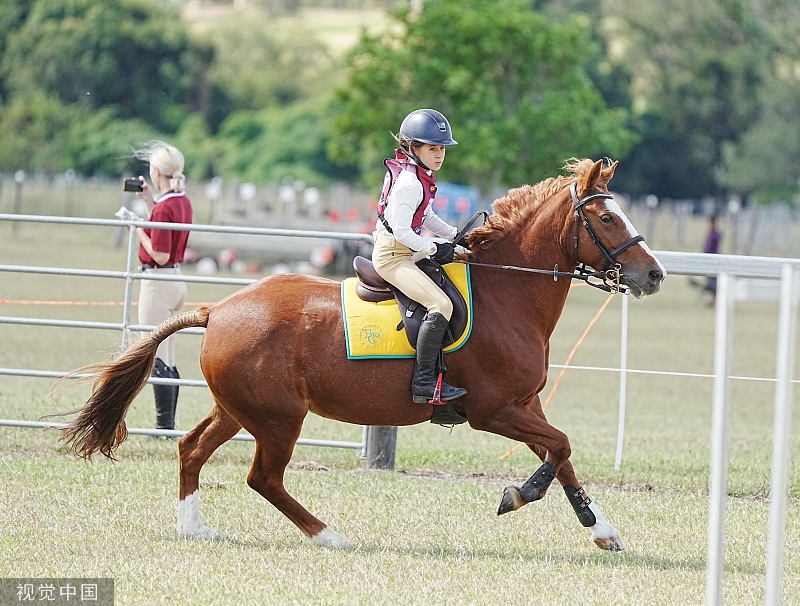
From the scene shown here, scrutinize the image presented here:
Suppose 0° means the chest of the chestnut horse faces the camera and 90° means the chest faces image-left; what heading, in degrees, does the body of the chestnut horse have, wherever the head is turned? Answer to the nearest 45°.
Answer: approximately 270°

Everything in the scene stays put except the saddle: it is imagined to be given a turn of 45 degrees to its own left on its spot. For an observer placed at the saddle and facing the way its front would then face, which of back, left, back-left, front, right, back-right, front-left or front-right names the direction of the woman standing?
left

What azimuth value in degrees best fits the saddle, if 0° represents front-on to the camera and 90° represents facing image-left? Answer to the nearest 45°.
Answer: approximately 270°

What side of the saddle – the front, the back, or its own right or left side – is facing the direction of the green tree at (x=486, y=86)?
left

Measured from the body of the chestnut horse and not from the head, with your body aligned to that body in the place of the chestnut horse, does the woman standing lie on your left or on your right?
on your left
